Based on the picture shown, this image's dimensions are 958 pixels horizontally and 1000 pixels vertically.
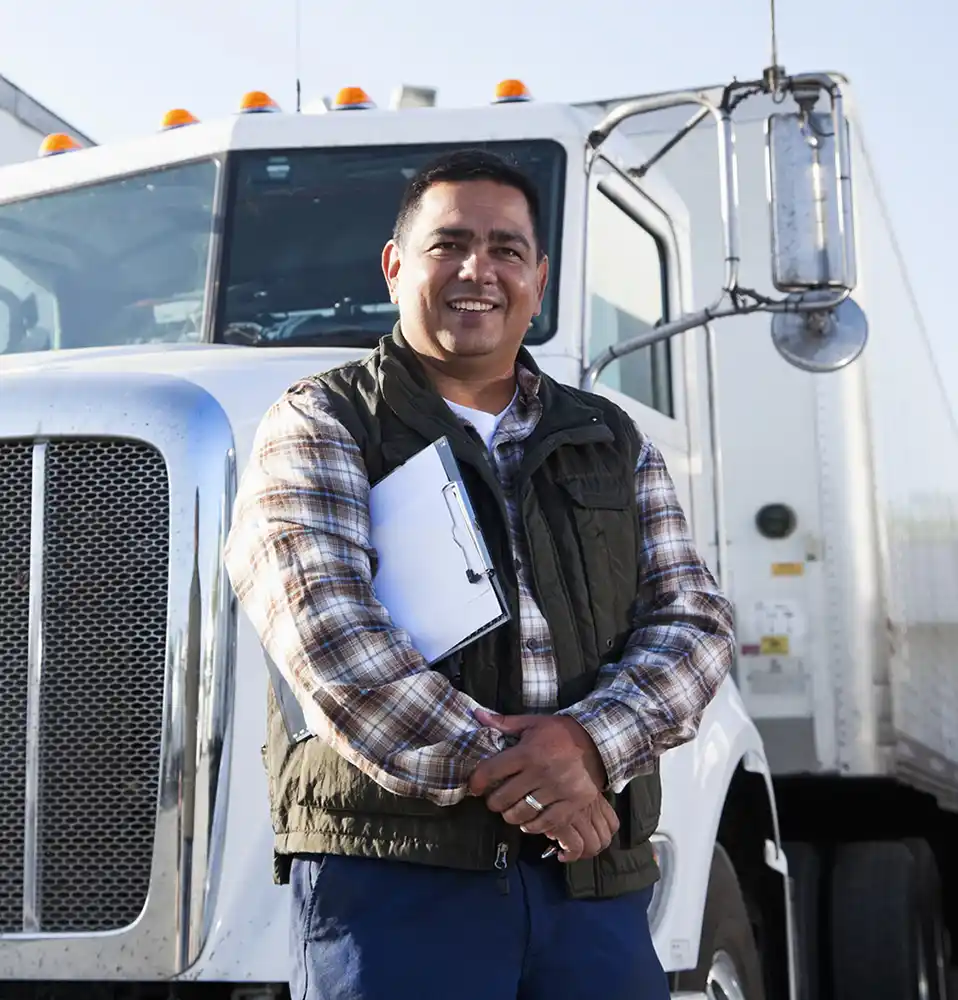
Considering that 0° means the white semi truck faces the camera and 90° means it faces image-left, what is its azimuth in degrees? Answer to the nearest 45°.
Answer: approximately 45°

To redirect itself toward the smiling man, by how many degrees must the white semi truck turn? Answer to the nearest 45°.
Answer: approximately 45° to its left
